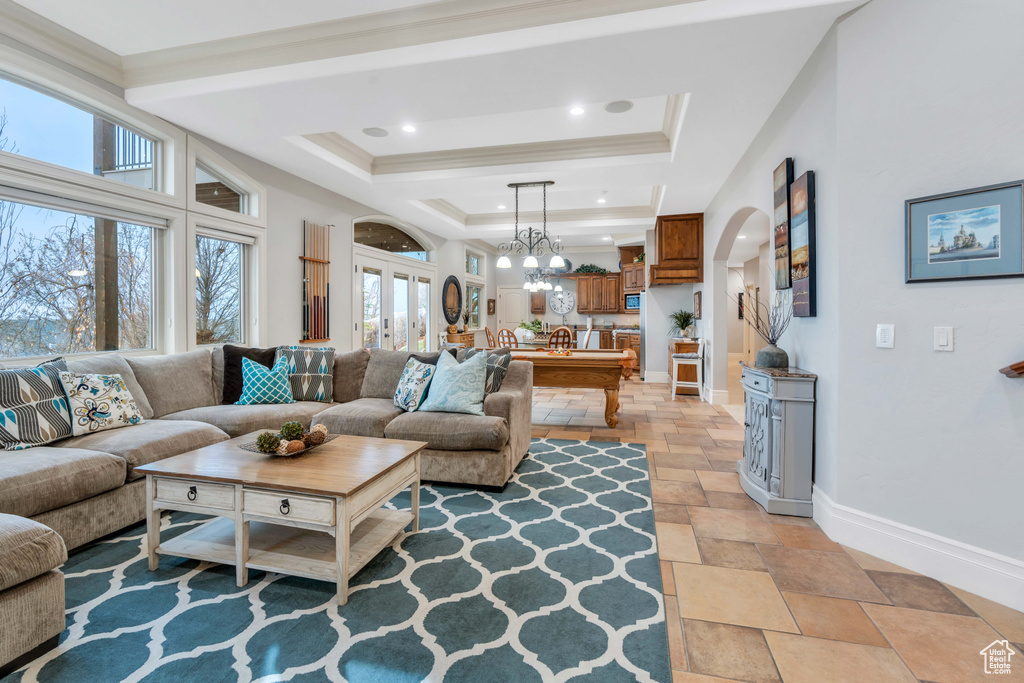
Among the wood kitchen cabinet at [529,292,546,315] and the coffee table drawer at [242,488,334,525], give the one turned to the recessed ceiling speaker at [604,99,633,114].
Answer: the wood kitchen cabinet

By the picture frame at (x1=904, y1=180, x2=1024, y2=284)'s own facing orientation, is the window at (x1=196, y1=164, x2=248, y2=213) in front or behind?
in front

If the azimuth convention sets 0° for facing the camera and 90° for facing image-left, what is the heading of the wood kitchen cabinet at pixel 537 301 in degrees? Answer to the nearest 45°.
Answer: approximately 0°

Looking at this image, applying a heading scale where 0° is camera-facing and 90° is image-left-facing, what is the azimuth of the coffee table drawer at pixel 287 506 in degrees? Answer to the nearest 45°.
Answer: approximately 45°

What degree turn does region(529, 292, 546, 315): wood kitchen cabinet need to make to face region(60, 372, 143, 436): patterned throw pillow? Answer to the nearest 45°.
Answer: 0° — it already faces it

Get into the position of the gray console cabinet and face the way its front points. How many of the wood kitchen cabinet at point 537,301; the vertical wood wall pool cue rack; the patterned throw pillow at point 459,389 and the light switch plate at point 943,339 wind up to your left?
1

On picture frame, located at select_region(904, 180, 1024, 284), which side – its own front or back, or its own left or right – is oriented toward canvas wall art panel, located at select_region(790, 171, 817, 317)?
right

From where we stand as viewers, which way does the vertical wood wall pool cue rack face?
facing the viewer and to the right of the viewer

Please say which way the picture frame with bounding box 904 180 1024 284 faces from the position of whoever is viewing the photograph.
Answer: facing the viewer and to the left of the viewer
